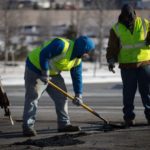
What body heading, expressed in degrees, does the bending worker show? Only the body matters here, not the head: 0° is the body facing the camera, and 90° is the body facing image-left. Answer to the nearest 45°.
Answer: approximately 270°

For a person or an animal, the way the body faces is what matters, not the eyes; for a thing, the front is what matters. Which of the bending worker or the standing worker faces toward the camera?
the standing worker

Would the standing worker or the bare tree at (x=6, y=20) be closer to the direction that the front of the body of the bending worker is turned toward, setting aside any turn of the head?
the standing worker

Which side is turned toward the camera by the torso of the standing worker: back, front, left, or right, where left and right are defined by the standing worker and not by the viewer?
front

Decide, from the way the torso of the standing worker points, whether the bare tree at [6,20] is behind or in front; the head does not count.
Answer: behind

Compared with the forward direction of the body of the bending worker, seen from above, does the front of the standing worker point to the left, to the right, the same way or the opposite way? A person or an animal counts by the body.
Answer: to the right

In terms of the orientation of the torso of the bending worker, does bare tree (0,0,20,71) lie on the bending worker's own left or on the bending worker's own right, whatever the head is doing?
on the bending worker's own left

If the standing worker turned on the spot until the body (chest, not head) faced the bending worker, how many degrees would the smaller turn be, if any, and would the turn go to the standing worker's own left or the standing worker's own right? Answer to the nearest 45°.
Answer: approximately 45° to the standing worker's own right

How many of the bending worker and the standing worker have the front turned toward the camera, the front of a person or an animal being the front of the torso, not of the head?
1

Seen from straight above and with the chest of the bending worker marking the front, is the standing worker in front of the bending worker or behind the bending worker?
in front
